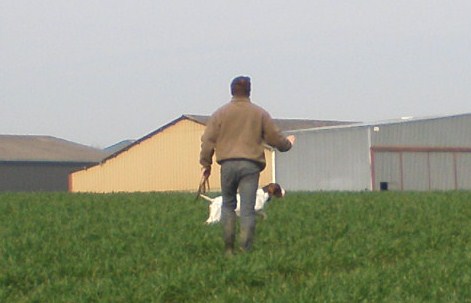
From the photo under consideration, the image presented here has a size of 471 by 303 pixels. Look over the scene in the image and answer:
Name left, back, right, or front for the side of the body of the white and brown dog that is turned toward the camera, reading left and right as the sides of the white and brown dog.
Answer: right

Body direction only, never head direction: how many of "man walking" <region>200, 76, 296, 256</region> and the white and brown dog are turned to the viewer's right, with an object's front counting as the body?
1

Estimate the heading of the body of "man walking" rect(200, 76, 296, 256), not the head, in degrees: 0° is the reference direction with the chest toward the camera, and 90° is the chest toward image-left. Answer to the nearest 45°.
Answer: approximately 180°

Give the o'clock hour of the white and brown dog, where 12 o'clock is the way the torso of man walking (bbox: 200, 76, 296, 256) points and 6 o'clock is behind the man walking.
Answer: The white and brown dog is roughly at 12 o'clock from the man walking.

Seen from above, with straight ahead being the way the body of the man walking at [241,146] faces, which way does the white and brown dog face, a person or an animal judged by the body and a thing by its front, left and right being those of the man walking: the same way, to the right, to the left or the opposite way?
to the right

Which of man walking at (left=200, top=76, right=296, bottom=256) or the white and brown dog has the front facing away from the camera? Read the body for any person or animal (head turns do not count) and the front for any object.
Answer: the man walking

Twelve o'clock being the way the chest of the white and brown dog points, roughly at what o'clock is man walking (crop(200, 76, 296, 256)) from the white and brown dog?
The man walking is roughly at 3 o'clock from the white and brown dog.

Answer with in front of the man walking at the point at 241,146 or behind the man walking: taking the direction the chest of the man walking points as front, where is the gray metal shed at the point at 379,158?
in front
